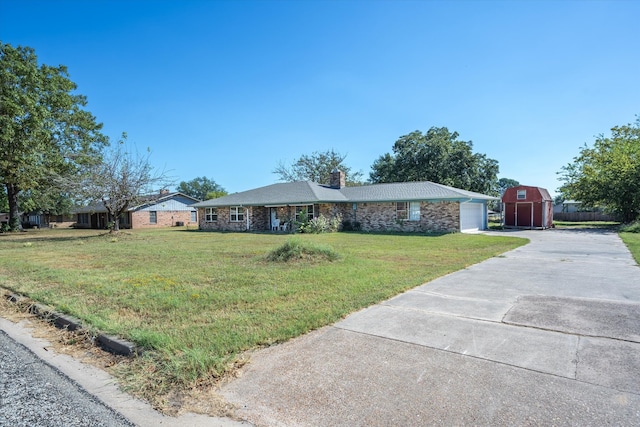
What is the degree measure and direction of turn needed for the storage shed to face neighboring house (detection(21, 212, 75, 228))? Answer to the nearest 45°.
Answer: approximately 90° to its right

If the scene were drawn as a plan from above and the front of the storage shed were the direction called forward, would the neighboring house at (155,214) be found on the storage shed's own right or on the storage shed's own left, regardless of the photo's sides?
on the storage shed's own right

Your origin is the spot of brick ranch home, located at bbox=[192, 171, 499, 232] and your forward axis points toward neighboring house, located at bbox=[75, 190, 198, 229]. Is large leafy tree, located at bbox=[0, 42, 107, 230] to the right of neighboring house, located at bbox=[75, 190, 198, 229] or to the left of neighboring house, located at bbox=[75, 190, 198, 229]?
left

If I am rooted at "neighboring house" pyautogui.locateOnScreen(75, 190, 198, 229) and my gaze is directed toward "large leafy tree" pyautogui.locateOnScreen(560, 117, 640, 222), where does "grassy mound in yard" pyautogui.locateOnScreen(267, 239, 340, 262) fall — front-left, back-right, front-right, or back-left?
front-right

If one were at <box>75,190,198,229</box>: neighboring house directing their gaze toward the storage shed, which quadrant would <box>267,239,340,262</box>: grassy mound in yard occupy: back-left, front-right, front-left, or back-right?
front-right

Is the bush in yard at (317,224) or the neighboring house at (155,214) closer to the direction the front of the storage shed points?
the bush in yard

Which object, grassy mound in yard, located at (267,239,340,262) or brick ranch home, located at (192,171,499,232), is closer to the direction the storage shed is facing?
the grassy mound in yard

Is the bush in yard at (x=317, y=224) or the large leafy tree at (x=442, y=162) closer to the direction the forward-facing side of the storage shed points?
the bush in yard

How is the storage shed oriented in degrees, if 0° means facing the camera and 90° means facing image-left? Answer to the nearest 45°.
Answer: approximately 0°

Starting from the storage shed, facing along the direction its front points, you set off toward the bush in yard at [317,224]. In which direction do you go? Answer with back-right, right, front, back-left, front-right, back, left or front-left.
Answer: front-right

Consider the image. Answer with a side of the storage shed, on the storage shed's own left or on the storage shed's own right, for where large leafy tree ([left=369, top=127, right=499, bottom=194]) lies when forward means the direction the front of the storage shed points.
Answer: on the storage shed's own right

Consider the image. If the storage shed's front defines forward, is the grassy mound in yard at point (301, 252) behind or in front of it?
in front

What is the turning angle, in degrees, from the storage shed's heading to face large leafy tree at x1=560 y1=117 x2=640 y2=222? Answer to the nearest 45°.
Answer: approximately 135° to its left

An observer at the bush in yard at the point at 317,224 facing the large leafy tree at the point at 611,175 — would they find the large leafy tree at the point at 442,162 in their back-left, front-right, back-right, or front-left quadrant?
front-left

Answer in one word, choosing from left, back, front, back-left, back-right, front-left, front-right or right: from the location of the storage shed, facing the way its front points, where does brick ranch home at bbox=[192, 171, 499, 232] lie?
front-right
